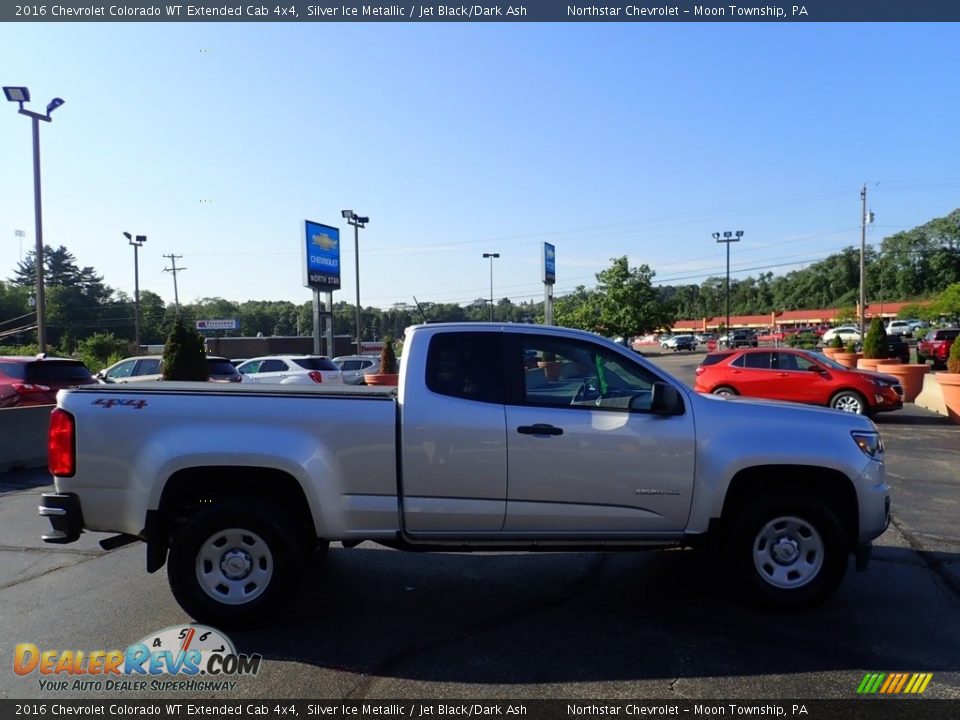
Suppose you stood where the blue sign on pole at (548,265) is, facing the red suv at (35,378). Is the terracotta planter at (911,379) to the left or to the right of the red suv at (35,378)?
left

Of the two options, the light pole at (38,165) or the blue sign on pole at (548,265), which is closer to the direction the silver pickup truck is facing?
the blue sign on pole

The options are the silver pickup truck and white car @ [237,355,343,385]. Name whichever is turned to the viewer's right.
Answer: the silver pickup truck

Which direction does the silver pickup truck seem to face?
to the viewer's right

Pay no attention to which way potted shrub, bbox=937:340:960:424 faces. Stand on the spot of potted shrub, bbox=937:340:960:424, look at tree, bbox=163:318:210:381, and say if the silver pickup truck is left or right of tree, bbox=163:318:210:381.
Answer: left

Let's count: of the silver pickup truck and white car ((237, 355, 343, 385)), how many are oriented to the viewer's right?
1

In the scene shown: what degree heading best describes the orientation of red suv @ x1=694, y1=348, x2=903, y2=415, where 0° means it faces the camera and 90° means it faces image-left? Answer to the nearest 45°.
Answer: approximately 315°

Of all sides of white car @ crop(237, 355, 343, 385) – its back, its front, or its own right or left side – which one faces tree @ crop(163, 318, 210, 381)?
left

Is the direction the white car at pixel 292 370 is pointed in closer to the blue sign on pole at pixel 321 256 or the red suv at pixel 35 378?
the blue sign on pole

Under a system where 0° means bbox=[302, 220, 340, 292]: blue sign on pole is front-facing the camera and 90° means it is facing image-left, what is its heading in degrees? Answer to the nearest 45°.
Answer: approximately 315°

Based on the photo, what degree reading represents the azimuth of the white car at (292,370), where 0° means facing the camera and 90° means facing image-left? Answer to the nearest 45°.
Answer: approximately 135°

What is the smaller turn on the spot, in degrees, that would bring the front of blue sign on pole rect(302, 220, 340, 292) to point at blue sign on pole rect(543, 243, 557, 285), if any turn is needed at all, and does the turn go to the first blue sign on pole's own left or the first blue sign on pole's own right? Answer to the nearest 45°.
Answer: approximately 90° to the first blue sign on pole's own left
